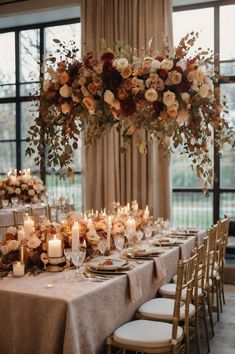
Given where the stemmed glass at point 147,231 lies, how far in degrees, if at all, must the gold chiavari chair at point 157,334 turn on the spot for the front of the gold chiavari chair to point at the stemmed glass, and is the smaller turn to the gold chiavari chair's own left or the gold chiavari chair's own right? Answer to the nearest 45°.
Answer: approximately 90° to the gold chiavari chair's own right

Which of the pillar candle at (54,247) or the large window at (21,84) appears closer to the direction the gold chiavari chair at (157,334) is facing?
the pillar candle

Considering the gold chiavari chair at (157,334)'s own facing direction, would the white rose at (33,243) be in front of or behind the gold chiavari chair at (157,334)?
in front

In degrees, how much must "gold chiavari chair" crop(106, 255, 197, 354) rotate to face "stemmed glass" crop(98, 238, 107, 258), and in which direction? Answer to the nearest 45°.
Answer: approximately 45° to its right

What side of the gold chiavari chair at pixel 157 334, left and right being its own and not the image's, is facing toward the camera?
left

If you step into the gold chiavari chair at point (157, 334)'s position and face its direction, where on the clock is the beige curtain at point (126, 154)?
The beige curtain is roughly at 3 o'clock from the gold chiavari chair.

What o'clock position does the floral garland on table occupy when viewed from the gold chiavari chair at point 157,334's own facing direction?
The floral garland on table is roughly at 1 o'clock from the gold chiavari chair.

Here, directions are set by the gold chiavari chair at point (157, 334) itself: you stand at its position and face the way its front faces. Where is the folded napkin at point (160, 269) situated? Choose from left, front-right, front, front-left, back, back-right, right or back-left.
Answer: right

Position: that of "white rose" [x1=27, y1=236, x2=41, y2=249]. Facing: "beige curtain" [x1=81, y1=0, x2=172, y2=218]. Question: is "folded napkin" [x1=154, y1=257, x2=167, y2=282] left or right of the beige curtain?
right

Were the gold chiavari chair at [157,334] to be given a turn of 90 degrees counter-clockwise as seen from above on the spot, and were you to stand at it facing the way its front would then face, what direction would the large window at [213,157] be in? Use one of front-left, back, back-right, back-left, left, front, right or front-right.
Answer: back
